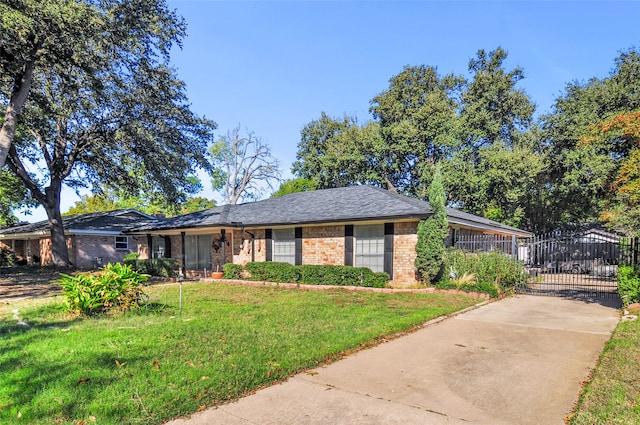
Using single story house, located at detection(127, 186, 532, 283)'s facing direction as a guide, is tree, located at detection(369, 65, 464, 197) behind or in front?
behind

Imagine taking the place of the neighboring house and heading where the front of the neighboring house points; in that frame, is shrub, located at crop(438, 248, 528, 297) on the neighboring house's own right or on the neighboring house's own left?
on the neighboring house's own left

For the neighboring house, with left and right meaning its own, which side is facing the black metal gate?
left

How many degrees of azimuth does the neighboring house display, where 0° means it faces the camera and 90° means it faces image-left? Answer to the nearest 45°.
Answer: approximately 45°

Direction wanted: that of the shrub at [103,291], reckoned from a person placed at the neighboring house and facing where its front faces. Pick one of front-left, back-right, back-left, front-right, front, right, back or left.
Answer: front-left

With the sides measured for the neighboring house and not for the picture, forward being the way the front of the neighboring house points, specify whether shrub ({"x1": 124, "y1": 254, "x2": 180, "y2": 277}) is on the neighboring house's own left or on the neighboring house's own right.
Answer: on the neighboring house's own left

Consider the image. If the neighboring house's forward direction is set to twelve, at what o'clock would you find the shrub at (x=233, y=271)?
The shrub is roughly at 10 o'clock from the neighboring house.
